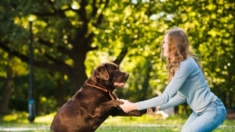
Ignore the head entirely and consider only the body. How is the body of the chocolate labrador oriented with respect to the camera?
to the viewer's right

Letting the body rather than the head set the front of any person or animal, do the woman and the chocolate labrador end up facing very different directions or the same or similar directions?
very different directions

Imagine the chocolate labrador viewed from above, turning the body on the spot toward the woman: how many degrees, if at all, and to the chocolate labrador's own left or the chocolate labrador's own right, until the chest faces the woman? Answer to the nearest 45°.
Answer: approximately 45° to the chocolate labrador's own right

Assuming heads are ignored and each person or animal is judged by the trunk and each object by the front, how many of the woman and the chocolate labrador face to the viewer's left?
1

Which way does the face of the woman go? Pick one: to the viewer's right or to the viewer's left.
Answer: to the viewer's left

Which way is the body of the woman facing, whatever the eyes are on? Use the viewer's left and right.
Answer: facing to the left of the viewer
